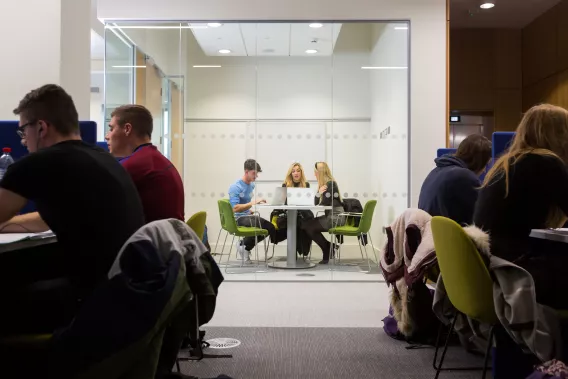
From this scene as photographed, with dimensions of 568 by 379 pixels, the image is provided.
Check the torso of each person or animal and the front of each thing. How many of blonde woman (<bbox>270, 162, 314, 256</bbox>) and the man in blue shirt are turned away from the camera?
0

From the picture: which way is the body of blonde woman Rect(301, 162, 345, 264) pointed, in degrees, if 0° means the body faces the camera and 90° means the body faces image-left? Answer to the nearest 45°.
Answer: approximately 90°

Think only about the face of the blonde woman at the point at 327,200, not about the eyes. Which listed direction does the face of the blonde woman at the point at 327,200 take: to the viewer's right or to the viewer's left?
to the viewer's left

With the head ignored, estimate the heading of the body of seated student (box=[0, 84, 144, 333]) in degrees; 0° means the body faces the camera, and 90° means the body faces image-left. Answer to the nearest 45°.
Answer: approximately 135°

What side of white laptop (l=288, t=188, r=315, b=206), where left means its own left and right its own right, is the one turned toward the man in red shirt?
back

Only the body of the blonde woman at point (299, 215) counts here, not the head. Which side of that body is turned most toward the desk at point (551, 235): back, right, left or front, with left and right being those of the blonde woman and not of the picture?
front

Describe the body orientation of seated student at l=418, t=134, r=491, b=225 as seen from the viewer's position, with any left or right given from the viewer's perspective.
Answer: facing away from the viewer and to the right of the viewer

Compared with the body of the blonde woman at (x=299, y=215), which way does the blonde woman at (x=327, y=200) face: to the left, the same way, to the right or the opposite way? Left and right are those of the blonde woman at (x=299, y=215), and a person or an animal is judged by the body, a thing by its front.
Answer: to the right

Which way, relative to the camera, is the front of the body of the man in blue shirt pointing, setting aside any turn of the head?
to the viewer's right

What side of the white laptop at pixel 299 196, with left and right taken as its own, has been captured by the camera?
back

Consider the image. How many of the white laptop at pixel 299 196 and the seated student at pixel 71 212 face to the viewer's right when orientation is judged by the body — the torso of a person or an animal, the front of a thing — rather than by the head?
0
